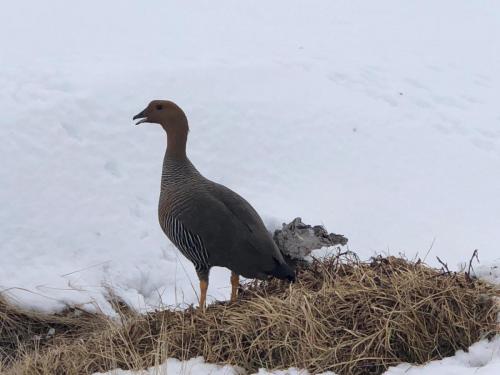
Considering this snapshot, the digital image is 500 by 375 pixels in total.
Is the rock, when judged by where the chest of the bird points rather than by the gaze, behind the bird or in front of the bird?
behind

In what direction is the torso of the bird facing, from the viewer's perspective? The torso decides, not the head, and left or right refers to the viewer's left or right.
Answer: facing to the left of the viewer
